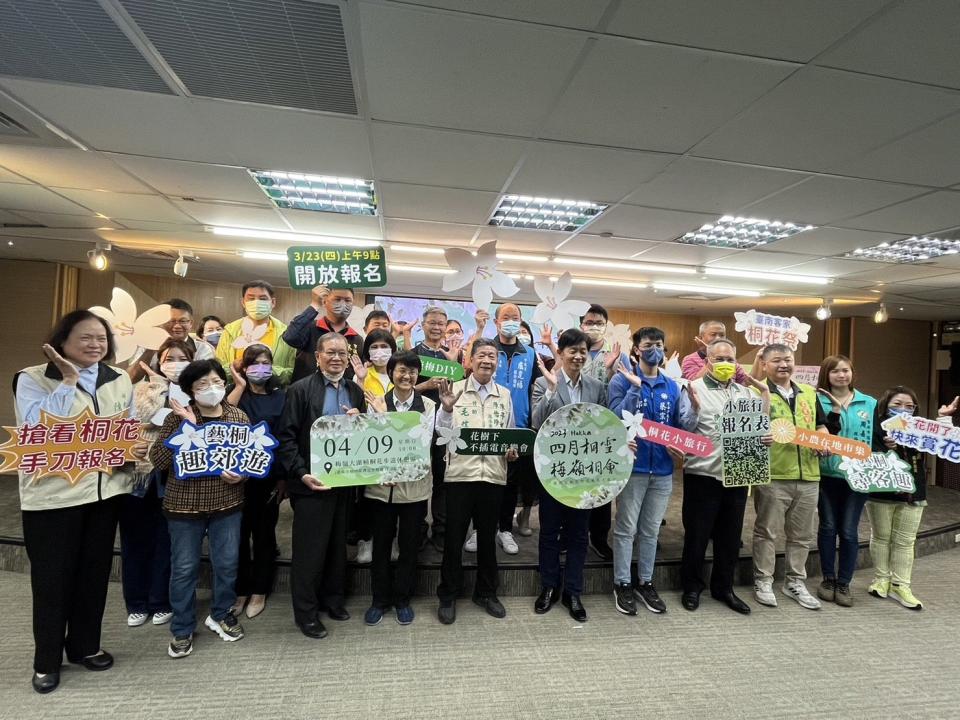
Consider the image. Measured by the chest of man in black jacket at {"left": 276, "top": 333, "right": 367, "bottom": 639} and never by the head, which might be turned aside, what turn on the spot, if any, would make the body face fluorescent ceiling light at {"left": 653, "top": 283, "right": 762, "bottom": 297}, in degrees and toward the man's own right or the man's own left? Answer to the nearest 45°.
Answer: approximately 90° to the man's own left

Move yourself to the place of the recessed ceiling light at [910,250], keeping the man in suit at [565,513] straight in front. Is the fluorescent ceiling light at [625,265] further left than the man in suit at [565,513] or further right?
right

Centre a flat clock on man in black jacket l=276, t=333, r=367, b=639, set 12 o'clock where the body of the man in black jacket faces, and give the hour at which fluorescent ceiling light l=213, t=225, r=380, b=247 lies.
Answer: The fluorescent ceiling light is roughly at 7 o'clock from the man in black jacket.

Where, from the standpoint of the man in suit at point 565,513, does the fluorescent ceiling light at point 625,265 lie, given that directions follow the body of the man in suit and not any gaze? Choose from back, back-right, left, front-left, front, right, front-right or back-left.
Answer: back

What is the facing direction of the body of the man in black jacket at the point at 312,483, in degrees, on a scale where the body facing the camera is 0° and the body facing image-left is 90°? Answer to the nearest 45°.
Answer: approximately 315°

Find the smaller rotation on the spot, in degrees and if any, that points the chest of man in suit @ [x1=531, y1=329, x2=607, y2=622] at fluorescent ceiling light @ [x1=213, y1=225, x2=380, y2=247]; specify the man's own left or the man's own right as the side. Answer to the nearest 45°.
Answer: approximately 135° to the man's own right

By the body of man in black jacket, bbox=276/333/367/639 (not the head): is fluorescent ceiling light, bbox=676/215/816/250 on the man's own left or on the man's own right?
on the man's own left

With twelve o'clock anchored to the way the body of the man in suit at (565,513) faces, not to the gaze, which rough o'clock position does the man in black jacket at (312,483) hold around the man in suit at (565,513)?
the man in black jacket at (312,483) is roughly at 2 o'clock from the man in suit at (565,513).
